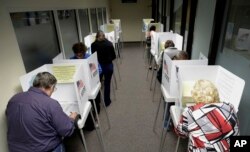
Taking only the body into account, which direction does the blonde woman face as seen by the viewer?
away from the camera

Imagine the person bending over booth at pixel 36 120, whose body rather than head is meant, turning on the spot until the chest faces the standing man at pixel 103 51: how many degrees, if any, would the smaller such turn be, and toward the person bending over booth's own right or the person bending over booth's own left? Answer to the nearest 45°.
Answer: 0° — they already face them

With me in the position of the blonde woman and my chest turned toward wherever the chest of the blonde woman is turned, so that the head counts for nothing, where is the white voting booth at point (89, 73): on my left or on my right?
on my left

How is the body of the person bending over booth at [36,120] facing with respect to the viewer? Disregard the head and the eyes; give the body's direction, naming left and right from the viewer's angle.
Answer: facing away from the viewer and to the right of the viewer

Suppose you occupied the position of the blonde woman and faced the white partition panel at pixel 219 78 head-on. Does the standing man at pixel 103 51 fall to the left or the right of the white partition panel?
left

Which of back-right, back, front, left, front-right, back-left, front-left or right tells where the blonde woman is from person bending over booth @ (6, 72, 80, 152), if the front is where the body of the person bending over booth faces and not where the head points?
right

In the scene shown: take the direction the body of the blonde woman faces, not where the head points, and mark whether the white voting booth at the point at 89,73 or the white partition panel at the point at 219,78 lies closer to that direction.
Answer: the white partition panel

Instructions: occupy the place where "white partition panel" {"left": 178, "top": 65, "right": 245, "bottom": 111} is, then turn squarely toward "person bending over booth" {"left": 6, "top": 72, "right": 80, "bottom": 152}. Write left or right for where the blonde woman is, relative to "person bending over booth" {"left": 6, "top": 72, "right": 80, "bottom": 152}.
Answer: left

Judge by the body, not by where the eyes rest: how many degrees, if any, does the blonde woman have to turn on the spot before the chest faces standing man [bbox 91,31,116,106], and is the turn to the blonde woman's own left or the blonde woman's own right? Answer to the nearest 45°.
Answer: approximately 45° to the blonde woman's own left

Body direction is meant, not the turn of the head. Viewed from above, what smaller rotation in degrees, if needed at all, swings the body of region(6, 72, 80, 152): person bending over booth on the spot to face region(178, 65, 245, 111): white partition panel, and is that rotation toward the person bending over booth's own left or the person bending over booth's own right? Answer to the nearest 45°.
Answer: approximately 45° to the person bending over booth's own right
